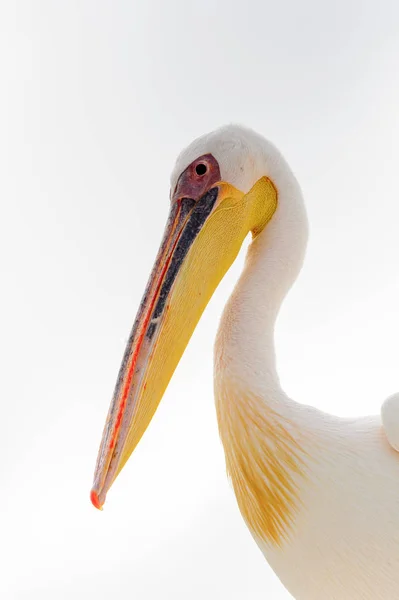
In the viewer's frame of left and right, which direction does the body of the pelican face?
facing to the left of the viewer
